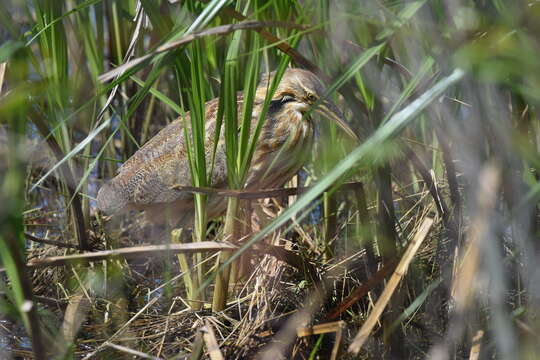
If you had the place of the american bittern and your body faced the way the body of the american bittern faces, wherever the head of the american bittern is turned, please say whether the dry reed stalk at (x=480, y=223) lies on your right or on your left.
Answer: on your right

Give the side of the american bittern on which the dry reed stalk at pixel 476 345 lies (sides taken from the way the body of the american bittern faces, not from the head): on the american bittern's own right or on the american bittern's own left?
on the american bittern's own right

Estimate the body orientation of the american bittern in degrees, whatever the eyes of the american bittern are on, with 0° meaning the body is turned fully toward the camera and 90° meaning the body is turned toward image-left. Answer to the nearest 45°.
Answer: approximately 270°

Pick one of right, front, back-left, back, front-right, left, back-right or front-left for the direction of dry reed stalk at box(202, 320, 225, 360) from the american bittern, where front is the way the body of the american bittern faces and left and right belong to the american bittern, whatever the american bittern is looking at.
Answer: right

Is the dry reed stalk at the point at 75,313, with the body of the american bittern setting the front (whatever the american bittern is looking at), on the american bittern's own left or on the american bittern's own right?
on the american bittern's own right
